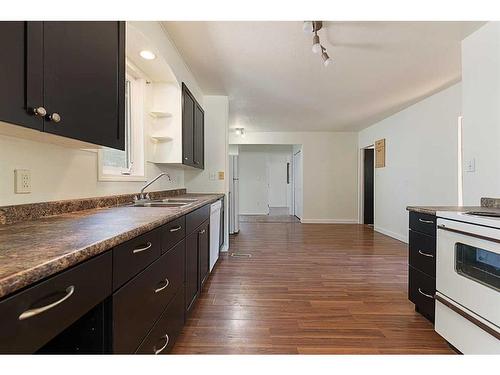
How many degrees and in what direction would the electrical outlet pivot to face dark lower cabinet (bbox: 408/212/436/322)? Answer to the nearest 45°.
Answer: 0° — it already faces it

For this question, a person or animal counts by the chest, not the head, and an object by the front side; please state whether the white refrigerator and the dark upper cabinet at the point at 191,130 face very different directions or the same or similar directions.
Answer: same or similar directions

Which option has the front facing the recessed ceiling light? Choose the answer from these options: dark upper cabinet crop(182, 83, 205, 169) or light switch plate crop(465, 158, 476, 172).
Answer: the light switch plate

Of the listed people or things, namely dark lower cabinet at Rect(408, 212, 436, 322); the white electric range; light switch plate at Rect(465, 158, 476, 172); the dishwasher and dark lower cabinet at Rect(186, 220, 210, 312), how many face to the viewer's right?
2

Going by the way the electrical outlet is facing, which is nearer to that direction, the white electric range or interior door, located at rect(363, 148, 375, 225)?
the white electric range

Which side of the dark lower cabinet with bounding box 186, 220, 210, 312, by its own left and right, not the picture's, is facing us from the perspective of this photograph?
right

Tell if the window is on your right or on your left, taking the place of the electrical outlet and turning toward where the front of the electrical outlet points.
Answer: on your left

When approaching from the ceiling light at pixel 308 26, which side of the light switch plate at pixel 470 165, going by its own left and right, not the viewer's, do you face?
front

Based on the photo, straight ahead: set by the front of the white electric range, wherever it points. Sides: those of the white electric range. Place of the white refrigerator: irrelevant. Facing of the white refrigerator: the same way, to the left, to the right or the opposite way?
the opposite way

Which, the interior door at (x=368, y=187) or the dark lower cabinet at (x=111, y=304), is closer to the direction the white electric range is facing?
the dark lower cabinet

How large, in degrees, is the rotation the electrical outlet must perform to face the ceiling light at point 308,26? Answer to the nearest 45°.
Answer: approximately 45° to its left

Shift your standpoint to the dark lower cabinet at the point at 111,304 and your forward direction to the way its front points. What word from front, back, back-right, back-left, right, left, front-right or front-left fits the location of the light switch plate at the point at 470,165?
front-left

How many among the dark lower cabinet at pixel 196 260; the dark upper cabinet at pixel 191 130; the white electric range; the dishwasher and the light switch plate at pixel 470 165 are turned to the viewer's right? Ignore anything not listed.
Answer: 3
